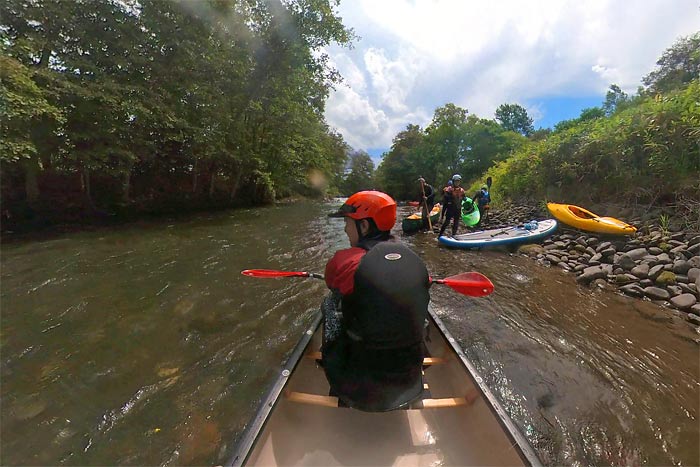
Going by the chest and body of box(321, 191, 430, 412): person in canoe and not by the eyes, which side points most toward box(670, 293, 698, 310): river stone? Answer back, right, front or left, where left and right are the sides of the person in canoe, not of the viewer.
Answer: right

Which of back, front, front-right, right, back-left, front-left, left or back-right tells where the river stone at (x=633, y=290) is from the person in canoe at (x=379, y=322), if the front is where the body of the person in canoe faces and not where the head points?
right

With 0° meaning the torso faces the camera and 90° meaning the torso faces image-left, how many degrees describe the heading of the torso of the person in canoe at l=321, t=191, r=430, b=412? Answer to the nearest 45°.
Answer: approximately 135°

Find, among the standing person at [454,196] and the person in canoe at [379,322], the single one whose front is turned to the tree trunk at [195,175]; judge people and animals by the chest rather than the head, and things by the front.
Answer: the person in canoe

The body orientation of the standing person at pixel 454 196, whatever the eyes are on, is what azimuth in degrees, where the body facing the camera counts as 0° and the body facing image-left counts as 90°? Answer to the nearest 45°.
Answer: approximately 0°

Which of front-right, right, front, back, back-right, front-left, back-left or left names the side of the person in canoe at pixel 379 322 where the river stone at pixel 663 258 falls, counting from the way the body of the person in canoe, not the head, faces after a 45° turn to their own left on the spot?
back-right

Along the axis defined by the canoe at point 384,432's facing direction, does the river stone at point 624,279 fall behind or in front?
in front

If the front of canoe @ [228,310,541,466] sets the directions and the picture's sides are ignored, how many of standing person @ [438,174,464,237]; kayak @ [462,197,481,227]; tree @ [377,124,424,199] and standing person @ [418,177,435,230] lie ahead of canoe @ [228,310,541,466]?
4

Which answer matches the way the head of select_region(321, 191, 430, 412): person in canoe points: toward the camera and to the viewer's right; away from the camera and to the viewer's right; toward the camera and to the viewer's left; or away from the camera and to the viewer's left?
away from the camera and to the viewer's left

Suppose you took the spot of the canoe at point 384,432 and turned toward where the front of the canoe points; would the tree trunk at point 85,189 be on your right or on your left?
on your left

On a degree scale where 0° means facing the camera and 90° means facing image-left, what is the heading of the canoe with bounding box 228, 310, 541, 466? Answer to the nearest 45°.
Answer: approximately 180°

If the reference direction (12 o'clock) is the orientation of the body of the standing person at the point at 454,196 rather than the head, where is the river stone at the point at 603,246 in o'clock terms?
The river stone is roughly at 10 o'clock from the standing person.

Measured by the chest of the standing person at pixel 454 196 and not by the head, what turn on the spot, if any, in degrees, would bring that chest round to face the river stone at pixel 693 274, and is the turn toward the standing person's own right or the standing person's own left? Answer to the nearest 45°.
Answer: approximately 45° to the standing person's own left
